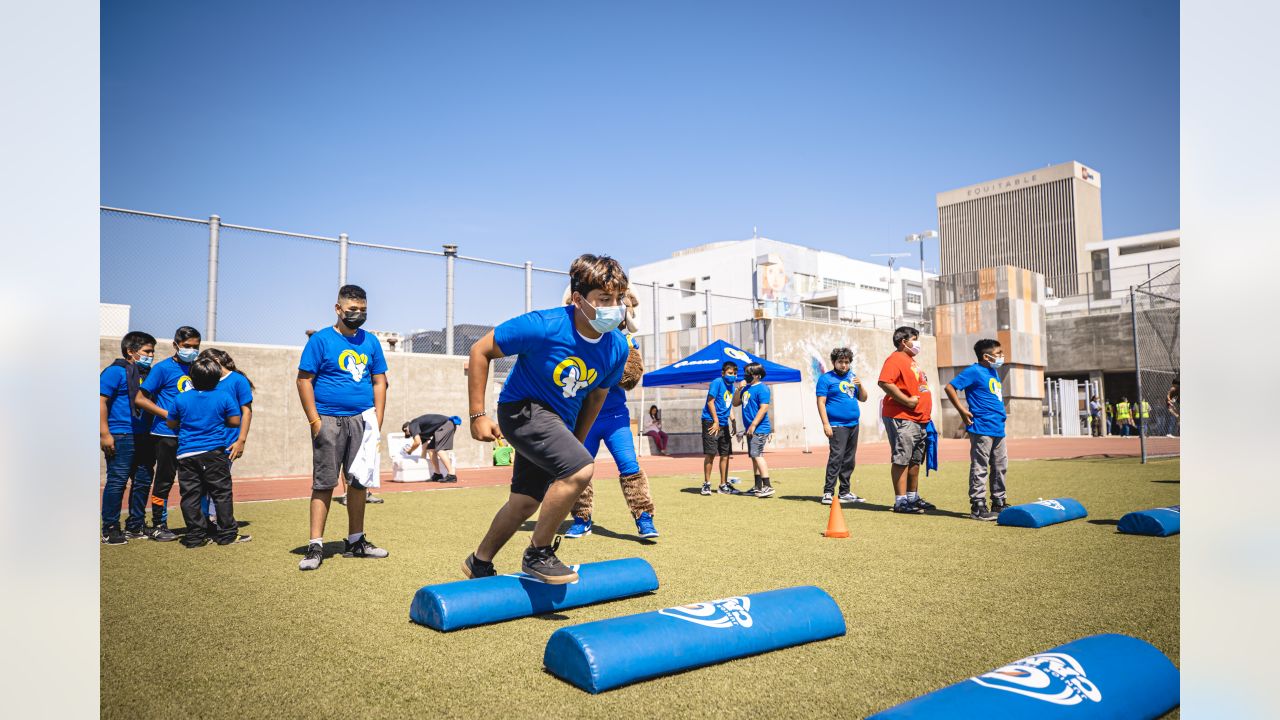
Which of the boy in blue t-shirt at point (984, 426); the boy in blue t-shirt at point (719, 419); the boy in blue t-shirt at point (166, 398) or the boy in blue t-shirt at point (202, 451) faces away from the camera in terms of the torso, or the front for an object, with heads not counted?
the boy in blue t-shirt at point (202, 451)

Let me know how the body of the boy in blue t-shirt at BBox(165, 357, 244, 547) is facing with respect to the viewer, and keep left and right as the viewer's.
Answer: facing away from the viewer

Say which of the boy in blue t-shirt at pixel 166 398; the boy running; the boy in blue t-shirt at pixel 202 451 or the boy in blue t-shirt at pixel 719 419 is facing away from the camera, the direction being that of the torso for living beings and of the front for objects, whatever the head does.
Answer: the boy in blue t-shirt at pixel 202 451

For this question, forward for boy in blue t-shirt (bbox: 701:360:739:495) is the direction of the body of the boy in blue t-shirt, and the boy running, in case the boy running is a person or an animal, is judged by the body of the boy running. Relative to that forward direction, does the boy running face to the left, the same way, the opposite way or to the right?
the same way

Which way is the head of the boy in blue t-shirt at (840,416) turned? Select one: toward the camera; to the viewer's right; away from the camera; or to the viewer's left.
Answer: toward the camera

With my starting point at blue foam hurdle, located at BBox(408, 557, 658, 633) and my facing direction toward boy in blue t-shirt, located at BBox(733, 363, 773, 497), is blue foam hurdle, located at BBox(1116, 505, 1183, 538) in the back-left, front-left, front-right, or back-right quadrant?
front-right

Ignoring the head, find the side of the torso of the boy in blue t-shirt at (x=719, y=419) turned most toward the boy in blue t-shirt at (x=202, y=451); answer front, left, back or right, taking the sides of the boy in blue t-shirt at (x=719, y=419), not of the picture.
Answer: right

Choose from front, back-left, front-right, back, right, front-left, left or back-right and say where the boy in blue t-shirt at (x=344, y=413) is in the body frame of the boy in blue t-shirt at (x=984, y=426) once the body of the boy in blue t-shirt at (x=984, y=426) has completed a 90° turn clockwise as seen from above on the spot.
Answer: front

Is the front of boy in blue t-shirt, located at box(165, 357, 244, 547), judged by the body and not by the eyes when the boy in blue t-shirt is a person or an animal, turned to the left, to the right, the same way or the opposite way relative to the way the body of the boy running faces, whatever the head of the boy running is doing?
the opposite way

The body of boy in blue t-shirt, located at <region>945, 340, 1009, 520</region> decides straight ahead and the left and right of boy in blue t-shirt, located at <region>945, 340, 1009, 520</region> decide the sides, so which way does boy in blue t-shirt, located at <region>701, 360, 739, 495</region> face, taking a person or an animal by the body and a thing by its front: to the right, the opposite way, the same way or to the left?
the same way

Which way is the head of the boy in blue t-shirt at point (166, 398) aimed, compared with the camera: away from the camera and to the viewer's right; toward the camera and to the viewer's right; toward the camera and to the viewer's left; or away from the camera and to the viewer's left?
toward the camera and to the viewer's right

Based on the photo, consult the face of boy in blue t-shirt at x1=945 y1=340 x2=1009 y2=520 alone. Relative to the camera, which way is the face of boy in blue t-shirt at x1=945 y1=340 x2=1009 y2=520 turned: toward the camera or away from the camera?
toward the camera

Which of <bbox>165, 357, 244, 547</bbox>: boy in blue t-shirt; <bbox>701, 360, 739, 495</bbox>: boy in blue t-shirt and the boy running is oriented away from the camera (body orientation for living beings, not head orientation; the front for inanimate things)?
<bbox>165, 357, 244, 547</bbox>: boy in blue t-shirt

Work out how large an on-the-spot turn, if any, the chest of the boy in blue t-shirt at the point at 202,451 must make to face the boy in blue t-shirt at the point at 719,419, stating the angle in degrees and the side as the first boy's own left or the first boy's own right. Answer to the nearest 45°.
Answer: approximately 90° to the first boy's own right

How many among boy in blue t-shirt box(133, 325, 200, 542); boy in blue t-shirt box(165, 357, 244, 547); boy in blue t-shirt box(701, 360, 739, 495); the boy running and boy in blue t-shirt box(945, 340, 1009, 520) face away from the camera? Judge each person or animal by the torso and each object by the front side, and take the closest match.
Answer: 1

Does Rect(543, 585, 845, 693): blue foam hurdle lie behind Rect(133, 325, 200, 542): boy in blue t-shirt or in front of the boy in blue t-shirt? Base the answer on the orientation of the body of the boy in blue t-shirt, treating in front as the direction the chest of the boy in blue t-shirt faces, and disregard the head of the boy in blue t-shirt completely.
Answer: in front

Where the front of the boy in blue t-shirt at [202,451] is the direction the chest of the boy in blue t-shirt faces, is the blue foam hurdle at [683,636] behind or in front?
behind
